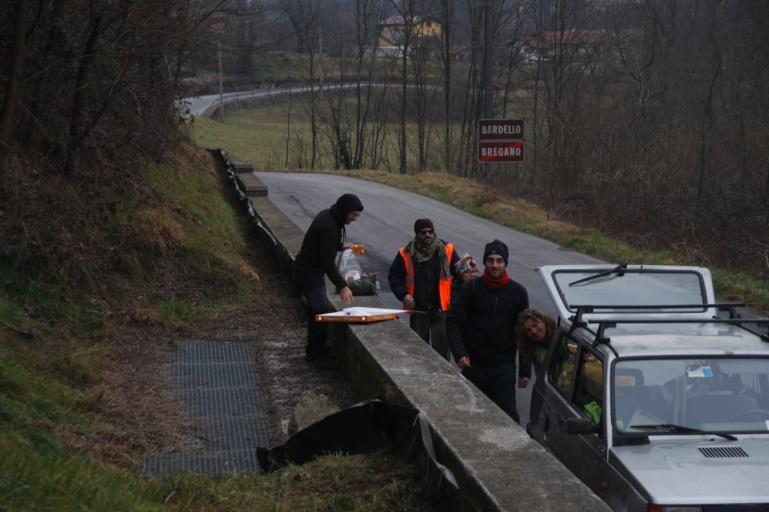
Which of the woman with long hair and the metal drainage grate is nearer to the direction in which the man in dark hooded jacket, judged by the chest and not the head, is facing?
the woman with long hair

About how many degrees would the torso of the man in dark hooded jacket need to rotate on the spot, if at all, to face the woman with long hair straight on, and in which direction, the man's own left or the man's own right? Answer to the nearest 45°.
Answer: approximately 45° to the man's own right

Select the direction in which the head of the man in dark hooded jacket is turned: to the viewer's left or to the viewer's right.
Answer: to the viewer's right

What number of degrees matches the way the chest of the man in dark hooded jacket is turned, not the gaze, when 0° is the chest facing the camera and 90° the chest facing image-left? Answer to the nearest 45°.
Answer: approximately 270°

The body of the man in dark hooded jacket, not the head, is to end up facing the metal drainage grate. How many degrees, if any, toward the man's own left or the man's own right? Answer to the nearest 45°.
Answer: approximately 135° to the man's own right
